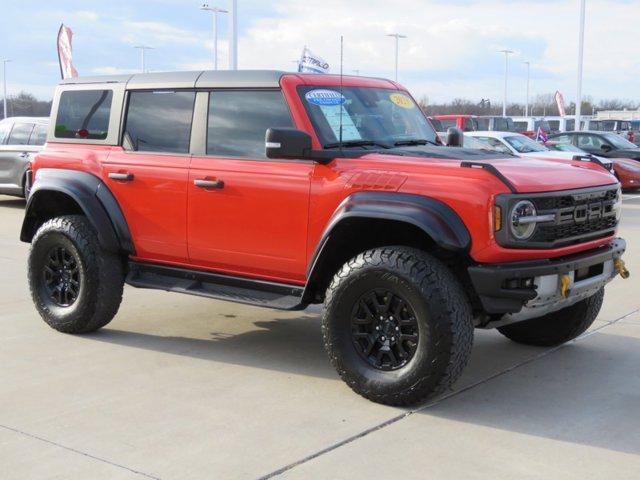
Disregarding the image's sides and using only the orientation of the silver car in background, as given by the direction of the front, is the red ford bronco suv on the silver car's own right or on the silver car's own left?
on the silver car's own left

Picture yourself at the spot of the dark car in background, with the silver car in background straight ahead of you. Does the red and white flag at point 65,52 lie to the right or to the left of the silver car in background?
right

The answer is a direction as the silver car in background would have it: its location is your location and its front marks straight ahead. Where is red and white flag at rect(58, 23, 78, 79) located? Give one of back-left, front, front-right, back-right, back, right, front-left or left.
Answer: right

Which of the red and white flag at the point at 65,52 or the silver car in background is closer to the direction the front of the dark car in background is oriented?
the silver car in background

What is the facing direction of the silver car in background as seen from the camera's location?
facing to the left of the viewer

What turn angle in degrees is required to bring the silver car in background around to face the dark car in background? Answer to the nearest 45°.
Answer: approximately 180°
